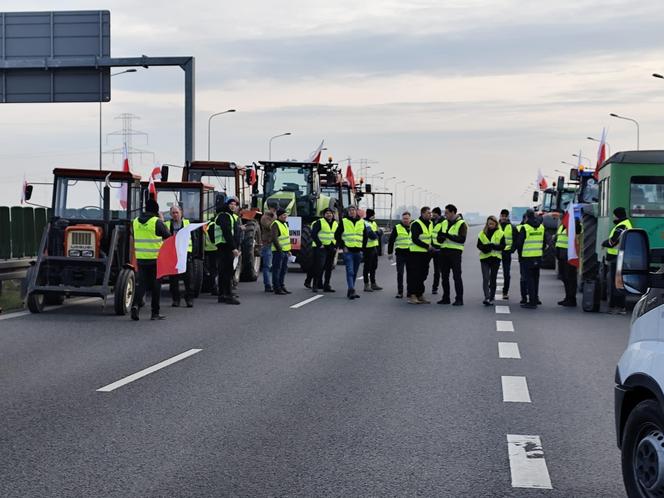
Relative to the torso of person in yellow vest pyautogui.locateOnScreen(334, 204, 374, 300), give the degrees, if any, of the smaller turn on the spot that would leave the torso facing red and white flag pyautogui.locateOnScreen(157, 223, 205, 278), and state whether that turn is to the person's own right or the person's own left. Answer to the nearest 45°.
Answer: approximately 45° to the person's own right

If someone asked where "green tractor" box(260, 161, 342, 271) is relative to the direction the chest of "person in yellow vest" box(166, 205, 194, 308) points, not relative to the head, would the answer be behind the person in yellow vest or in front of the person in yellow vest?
behind

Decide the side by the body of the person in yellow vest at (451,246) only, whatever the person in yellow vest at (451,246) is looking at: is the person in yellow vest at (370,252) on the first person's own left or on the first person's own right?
on the first person's own right

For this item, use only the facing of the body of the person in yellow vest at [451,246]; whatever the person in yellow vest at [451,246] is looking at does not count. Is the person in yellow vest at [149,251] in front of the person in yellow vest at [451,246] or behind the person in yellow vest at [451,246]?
in front

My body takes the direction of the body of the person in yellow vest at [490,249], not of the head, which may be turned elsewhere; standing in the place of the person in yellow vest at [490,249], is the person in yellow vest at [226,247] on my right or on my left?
on my right
